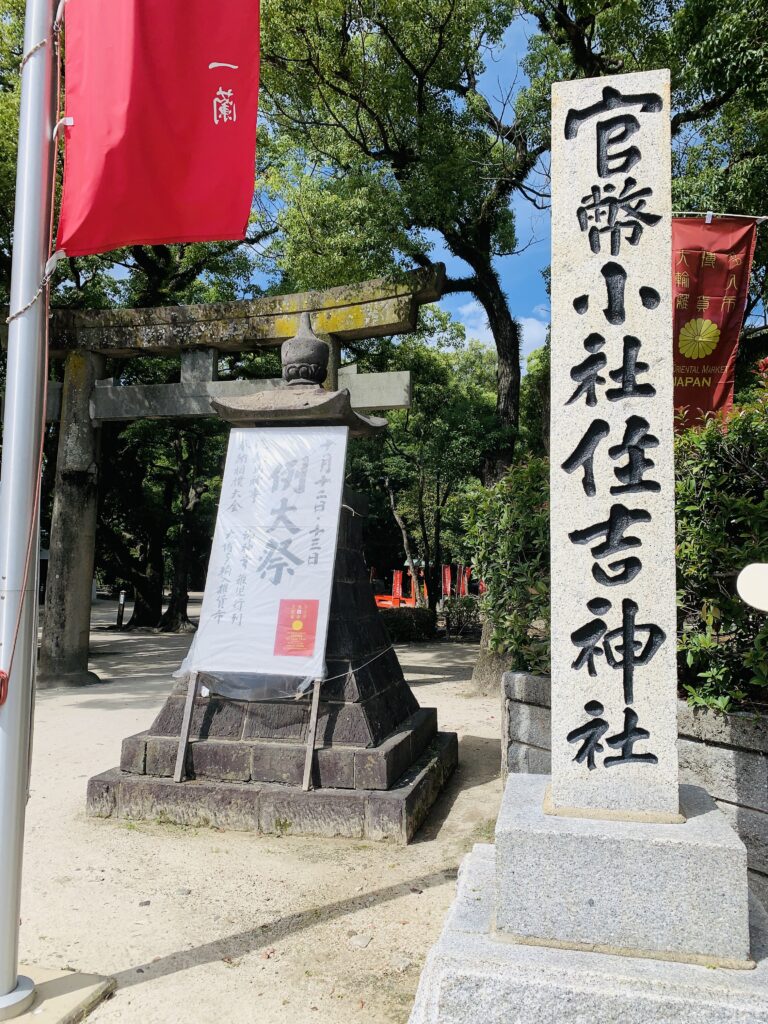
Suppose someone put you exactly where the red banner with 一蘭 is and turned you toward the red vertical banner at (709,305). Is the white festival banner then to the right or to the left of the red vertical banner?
left

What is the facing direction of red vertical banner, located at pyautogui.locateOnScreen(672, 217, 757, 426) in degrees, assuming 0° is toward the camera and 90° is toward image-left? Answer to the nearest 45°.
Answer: approximately 0°

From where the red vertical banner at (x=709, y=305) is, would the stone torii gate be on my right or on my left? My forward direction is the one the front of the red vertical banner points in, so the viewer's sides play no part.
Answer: on my right

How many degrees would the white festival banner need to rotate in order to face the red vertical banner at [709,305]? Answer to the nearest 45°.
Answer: approximately 90° to its left

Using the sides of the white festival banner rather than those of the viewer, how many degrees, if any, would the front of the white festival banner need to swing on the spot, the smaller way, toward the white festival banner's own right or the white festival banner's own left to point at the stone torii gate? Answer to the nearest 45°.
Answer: approximately 180°

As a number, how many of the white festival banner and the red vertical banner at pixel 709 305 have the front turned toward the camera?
2

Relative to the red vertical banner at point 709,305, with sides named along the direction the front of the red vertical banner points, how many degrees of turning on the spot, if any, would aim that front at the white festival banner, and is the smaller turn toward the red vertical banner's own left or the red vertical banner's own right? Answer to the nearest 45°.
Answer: approximately 45° to the red vertical banner's own right

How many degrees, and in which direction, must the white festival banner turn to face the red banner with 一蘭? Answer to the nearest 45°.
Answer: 0° — it already faces it
